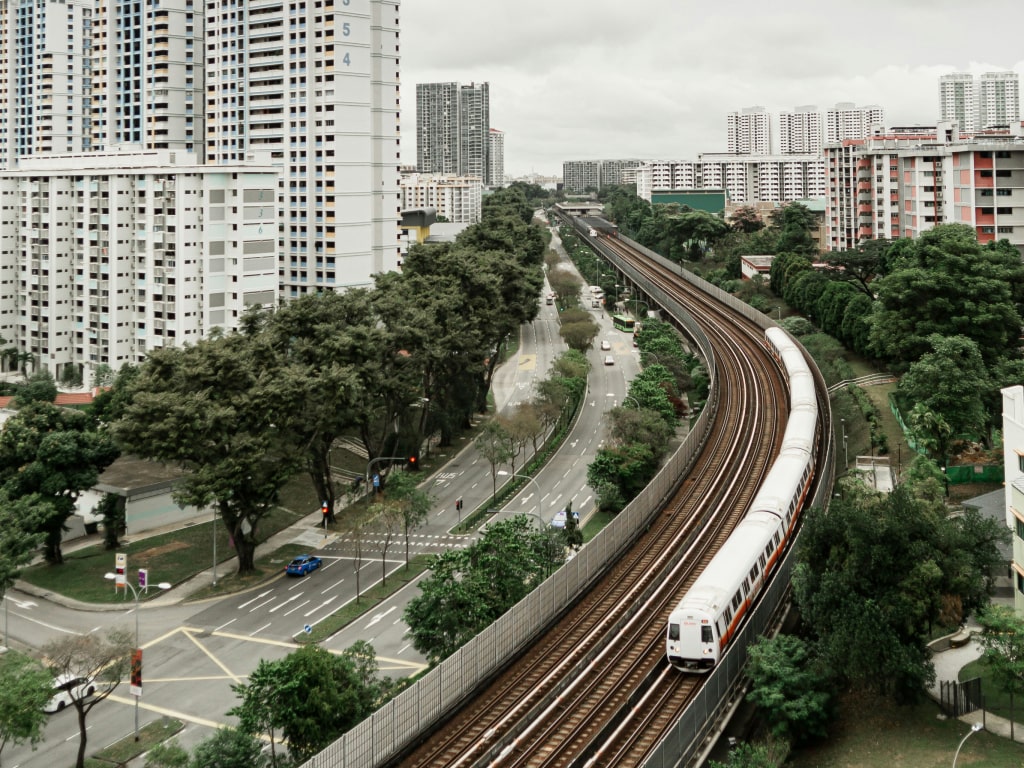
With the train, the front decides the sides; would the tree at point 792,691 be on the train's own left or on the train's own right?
on the train's own left

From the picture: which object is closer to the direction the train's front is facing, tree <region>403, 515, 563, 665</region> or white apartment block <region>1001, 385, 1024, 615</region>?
the tree

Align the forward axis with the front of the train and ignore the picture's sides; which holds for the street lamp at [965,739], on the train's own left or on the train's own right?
on the train's own left

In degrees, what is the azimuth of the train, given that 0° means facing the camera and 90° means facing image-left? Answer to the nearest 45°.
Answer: approximately 45°
